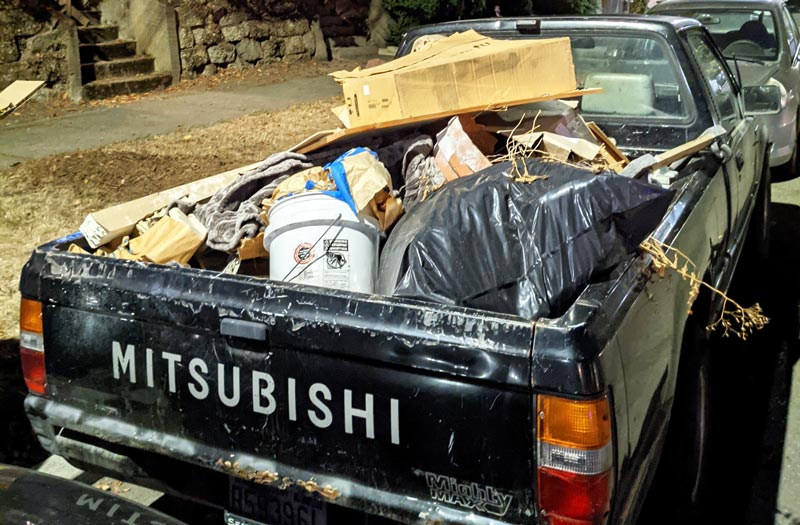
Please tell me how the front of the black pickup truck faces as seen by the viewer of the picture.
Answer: facing away from the viewer and to the right of the viewer

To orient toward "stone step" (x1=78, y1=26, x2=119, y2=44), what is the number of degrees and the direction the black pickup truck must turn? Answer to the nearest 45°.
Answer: approximately 45° to its left

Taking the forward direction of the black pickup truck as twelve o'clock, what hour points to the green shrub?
The green shrub is roughly at 11 o'clock from the black pickup truck.

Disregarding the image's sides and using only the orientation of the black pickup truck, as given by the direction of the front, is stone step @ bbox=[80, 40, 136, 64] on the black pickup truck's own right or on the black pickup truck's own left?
on the black pickup truck's own left

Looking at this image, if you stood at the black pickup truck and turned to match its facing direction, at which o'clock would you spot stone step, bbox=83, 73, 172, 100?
The stone step is roughly at 10 o'clock from the black pickup truck.

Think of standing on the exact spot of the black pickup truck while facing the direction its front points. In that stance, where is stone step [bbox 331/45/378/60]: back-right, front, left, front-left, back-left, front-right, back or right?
front-left
